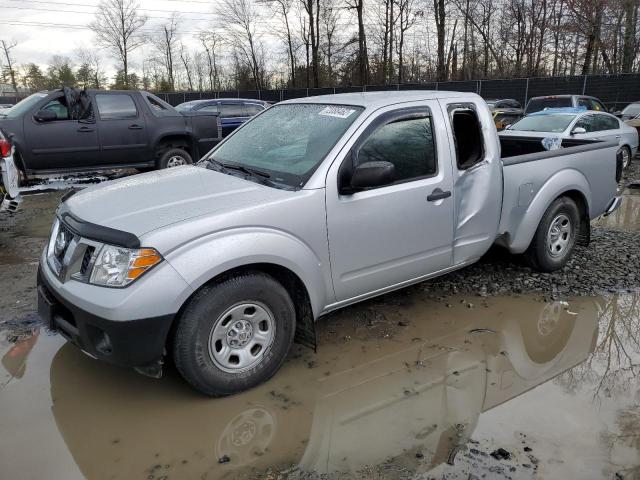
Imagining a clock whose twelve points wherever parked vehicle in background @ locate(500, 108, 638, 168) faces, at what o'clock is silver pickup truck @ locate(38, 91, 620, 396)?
The silver pickup truck is roughly at 11 o'clock from the parked vehicle in background.

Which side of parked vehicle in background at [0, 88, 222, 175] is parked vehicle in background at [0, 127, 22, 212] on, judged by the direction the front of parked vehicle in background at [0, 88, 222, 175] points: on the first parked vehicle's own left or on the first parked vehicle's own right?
on the first parked vehicle's own left

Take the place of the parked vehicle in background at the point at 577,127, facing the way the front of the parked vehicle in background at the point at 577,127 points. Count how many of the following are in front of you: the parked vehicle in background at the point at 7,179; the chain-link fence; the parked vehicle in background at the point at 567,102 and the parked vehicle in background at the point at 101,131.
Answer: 2

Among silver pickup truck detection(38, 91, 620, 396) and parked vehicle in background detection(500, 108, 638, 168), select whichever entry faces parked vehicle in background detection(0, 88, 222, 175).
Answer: parked vehicle in background detection(500, 108, 638, 168)

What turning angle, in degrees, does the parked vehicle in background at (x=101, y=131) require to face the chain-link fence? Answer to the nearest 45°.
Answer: approximately 135° to its right

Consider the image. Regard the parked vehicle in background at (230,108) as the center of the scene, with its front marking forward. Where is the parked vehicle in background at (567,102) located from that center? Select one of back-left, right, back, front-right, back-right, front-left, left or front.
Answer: back-left

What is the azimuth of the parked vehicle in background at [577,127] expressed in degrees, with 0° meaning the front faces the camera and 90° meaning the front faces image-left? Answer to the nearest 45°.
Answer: approximately 45°

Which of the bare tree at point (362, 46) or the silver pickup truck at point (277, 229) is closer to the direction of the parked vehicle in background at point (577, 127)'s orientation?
the silver pickup truck

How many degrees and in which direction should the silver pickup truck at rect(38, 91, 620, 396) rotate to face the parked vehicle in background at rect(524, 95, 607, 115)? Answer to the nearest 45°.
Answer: approximately 180°

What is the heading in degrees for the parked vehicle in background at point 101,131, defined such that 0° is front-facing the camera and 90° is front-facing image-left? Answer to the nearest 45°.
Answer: approximately 90°

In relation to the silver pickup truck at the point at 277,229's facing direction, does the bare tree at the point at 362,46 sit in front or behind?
behind

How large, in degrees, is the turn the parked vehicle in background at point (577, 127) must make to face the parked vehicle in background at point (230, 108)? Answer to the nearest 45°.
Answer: approximately 45° to its right

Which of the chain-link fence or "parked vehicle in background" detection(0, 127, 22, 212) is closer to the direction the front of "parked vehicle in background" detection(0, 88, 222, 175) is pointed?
the parked vehicle in background
